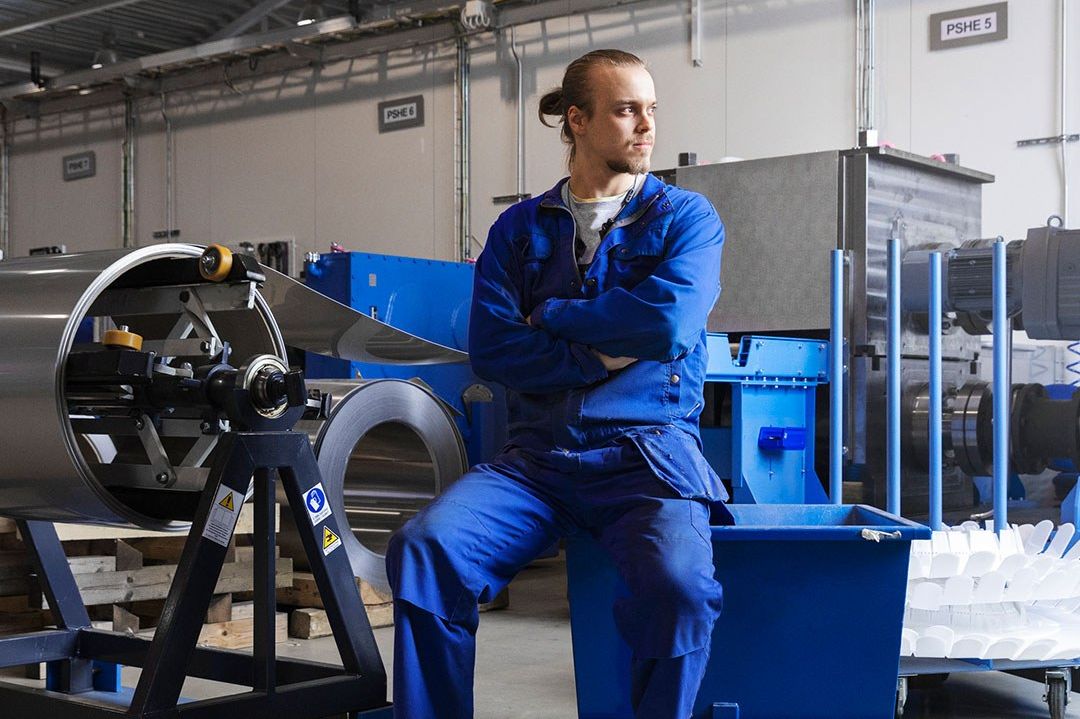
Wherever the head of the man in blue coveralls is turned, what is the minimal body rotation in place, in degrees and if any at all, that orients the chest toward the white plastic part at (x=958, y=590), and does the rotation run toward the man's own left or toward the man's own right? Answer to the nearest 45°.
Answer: approximately 135° to the man's own left

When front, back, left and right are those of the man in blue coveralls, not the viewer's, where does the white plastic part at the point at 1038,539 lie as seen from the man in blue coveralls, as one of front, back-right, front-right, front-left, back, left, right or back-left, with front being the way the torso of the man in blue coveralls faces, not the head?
back-left

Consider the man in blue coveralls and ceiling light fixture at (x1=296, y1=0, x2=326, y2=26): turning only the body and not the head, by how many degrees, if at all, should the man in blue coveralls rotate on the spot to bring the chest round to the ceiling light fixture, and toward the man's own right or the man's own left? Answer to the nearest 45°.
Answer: approximately 180°

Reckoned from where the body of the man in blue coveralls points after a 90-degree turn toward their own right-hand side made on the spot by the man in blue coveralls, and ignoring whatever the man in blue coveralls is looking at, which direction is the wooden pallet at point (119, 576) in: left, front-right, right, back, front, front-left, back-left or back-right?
front-right

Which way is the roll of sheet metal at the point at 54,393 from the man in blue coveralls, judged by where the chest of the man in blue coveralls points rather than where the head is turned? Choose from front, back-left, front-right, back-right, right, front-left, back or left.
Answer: right

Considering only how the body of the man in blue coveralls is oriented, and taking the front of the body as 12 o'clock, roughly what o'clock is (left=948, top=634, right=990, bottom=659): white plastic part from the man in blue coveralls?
The white plastic part is roughly at 8 o'clock from the man in blue coveralls.

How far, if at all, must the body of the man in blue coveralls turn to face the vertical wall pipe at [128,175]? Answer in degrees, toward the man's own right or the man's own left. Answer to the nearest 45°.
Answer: approximately 135° to the man's own right

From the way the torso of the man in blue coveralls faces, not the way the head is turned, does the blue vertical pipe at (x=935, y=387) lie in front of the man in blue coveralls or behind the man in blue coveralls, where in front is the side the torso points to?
behind

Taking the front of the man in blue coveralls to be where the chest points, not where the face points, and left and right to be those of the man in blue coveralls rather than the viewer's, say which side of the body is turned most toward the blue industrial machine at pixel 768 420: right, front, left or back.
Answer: back

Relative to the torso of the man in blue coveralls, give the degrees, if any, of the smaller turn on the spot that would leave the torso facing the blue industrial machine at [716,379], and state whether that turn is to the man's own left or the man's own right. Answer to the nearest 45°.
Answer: approximately 180°

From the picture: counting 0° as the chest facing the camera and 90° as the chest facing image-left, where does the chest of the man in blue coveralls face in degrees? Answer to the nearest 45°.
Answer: approximately 0°

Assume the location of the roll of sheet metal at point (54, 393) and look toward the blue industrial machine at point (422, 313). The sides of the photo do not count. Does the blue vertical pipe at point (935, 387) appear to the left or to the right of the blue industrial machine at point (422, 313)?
right

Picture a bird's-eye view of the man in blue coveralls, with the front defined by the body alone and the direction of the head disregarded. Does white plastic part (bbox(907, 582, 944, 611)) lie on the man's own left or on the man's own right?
on the man's own left
